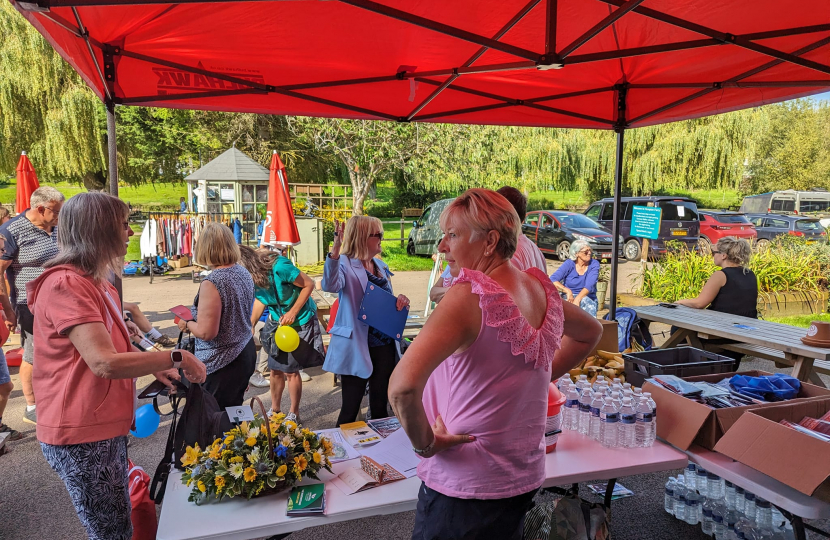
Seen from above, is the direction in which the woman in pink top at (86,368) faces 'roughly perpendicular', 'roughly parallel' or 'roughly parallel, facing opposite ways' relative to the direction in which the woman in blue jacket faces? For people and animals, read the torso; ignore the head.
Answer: roughly perpendicular

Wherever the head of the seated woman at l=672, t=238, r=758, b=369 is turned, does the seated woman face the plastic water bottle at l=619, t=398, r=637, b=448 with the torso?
no

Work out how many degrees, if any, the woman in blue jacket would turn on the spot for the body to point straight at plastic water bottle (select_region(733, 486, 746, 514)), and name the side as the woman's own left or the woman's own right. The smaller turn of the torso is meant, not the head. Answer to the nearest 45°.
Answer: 0° — they already face it

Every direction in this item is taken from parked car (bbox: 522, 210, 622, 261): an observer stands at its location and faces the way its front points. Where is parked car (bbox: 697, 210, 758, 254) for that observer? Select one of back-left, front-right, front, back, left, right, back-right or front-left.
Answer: front-left

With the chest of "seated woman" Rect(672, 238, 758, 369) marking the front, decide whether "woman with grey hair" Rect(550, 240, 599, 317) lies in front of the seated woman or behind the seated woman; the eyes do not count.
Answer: in front

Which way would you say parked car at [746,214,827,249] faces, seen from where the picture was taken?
facing away from the viewer and to the left of the viewer

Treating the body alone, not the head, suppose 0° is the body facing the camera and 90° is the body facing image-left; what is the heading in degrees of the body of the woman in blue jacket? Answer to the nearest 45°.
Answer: approximately 315°

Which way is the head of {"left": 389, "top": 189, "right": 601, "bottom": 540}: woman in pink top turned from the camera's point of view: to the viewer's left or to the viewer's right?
to the viewer's left

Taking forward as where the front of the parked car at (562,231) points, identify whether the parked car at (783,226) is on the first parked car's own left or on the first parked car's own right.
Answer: on the first parked car's own left

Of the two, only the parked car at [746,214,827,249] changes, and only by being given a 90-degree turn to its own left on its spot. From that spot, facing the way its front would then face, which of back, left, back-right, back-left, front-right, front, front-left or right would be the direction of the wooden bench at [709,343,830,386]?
front-left
